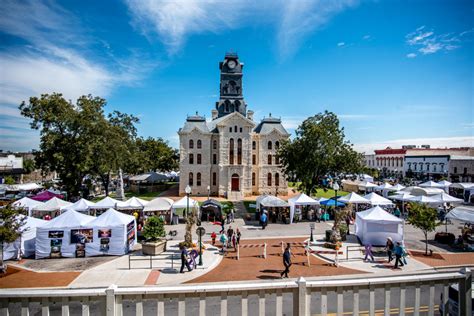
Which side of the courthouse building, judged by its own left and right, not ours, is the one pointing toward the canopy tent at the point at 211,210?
front

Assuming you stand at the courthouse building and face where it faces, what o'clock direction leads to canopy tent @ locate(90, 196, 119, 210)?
The canopy tent is roughly at 1 o'clock from the courthouse building.

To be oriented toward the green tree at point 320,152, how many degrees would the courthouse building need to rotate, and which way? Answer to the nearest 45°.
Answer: approximately 45° to its left

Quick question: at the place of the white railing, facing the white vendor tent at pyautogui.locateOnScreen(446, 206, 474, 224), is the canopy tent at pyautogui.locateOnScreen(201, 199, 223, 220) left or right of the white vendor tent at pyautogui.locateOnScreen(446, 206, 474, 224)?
left

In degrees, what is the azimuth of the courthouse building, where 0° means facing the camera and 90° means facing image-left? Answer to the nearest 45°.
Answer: approximately 0°

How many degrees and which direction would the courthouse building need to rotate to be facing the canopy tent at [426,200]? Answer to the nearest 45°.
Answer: approximately 45° to its left

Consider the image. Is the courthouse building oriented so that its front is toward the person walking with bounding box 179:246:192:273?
yes

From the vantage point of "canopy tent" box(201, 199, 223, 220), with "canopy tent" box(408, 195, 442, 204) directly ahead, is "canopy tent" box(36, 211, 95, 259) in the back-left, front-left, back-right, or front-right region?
back-right

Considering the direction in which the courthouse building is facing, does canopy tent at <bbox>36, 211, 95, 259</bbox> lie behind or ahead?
ahead

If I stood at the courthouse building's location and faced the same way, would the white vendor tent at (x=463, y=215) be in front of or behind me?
in front

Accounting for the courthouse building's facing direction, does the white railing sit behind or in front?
in front

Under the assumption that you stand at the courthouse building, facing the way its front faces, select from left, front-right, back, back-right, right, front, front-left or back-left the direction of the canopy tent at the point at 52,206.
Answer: front-right
